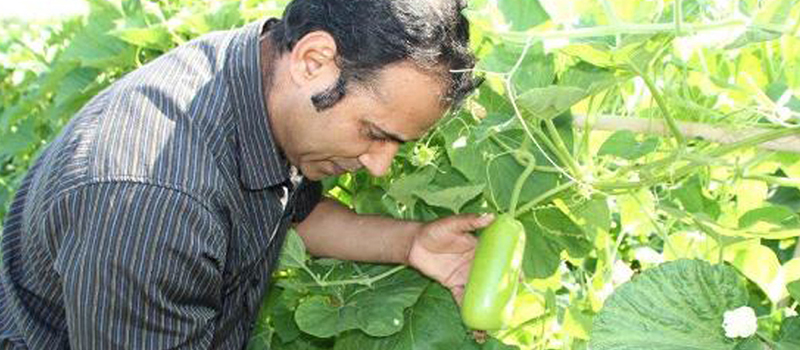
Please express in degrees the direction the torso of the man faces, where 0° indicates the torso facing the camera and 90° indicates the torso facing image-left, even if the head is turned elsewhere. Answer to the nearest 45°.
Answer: approximately 270°

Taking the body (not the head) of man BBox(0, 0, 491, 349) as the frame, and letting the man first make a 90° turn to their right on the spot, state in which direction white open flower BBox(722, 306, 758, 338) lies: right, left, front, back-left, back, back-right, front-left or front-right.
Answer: front-left

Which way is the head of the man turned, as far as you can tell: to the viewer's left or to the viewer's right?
to the viewer's right
